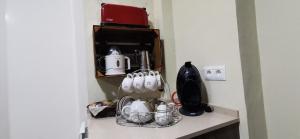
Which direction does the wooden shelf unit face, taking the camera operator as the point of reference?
facing the viewer and to the right of the viewer

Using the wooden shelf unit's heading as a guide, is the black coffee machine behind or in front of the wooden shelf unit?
in front

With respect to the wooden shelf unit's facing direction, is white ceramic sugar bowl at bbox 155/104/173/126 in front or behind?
in front
